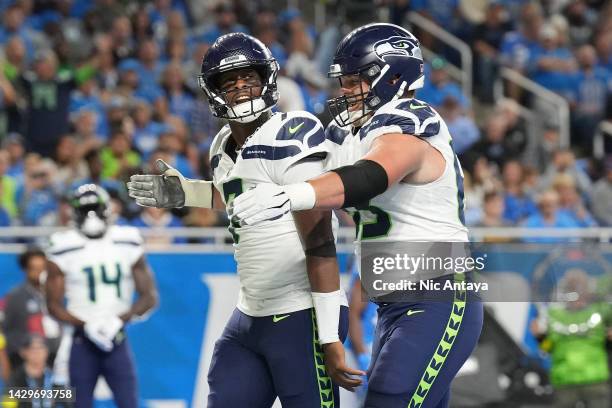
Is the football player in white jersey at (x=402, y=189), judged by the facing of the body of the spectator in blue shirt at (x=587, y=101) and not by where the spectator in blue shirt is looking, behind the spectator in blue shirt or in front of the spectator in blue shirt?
in front

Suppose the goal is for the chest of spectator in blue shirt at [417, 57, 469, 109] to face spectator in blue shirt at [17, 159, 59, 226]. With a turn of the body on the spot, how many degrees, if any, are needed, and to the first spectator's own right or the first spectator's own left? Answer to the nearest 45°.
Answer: approximately 45° to the first spectator's own right

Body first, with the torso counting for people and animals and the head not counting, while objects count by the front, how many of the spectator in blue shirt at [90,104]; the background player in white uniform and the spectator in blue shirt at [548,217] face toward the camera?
3

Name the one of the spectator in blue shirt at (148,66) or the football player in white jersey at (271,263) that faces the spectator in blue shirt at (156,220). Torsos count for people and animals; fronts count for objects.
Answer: the spectator in blue shirt at (148,66)

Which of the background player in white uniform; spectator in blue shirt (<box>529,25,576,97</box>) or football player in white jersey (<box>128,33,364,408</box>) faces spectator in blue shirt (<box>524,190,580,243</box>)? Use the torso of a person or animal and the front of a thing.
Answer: spectator in blue shirt (<box>529,25,576,97</box>)
